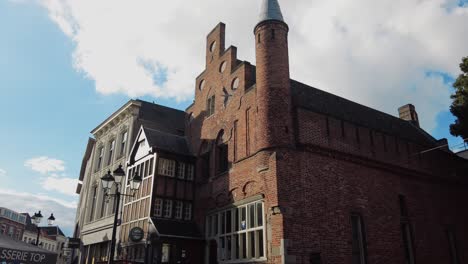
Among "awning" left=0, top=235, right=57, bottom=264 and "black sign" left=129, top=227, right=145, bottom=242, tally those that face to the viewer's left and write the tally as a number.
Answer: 0

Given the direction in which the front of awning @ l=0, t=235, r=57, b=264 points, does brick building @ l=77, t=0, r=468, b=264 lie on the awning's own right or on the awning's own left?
on the awning's own left

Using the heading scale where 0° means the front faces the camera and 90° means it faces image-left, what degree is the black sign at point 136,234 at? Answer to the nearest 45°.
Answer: approximately 0°

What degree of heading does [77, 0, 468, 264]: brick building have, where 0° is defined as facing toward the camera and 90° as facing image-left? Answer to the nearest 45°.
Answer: approximately 45°

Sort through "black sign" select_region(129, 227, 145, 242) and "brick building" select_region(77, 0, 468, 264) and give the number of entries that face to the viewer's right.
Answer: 0

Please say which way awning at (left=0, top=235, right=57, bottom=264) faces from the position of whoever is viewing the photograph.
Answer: facing the viewer and to the right of the viewer

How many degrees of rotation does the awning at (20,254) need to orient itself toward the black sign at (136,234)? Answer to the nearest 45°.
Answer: approximately 90° to its left
